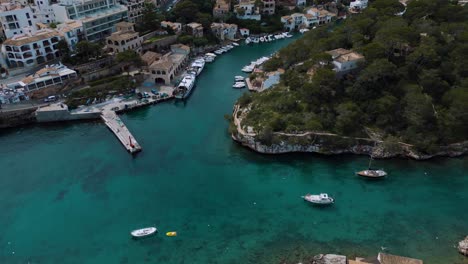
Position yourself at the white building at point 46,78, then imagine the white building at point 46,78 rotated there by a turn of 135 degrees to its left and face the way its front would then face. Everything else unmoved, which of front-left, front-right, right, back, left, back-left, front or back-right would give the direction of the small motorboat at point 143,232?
back

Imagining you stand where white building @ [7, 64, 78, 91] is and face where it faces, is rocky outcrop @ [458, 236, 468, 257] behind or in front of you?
in front

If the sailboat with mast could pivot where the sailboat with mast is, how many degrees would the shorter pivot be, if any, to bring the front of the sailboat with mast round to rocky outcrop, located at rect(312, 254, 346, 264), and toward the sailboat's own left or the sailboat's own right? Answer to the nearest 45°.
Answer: approximately 90° to the sailboat's own left

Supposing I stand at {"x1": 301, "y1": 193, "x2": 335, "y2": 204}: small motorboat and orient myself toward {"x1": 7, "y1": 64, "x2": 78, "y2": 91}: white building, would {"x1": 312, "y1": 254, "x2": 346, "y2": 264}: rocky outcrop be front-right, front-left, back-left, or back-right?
back-left

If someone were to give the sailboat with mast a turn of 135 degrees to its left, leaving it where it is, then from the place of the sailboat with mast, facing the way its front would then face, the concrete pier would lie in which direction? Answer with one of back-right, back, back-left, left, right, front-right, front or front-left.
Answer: back-right

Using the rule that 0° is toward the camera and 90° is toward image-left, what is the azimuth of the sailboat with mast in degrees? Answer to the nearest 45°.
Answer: approximately 90°

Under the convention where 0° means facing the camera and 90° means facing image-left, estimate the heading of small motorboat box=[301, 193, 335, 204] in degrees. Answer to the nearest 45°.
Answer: approximately 90°

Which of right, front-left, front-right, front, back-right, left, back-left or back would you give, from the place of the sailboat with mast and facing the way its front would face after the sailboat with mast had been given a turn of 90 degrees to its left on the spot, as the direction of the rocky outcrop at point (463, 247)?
front-left

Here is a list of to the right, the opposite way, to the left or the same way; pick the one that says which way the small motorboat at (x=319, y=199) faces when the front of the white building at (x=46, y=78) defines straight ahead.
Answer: the opposite way

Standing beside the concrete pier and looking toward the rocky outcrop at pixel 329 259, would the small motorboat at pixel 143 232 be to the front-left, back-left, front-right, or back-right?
front-right

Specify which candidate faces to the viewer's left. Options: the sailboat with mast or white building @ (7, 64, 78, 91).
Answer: the sailboat with mast

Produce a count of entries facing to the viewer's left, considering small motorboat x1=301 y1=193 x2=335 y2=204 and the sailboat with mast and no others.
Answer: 2
